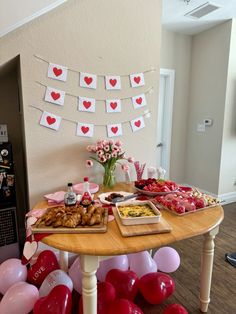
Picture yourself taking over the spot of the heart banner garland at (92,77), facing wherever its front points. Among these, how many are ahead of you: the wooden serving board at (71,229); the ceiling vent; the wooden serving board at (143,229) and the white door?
2

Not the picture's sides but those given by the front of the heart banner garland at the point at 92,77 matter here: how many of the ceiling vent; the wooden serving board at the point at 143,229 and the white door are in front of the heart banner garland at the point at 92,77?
1

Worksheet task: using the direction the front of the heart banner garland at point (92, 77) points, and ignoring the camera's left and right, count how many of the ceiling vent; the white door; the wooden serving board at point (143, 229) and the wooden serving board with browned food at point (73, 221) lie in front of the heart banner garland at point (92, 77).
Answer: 2

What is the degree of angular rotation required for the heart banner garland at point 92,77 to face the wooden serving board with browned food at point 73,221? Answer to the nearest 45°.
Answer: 0° — it already faces it

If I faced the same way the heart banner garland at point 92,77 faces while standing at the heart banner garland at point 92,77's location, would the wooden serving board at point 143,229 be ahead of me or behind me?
ahead

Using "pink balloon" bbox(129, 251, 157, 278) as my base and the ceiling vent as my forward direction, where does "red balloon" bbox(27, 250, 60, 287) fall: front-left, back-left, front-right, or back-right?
back-left

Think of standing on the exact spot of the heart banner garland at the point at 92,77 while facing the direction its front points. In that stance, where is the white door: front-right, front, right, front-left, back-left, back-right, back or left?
back-left

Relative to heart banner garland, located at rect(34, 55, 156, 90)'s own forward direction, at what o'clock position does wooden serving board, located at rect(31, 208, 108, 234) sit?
The wooden serving board is roughly at 12 o'clock from the heart banner garland.

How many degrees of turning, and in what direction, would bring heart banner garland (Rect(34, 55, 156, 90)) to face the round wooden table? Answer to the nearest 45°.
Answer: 0° — it already faces it

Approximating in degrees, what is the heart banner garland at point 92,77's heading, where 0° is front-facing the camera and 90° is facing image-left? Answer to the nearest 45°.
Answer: approximately 0°

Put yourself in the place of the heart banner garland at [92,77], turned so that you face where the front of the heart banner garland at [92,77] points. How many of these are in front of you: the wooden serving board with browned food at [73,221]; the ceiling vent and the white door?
1
